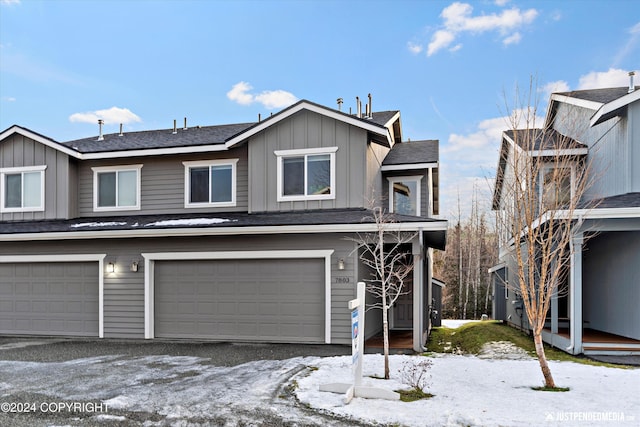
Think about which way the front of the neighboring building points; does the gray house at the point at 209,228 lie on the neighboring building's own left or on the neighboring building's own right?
on the neighboring building's own right

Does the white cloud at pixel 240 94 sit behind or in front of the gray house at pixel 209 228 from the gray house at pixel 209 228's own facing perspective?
behind

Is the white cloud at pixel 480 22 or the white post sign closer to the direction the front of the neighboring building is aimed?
the white post sign

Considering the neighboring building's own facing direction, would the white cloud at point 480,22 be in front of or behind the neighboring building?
behind

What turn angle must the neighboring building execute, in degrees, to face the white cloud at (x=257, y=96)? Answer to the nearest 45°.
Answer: approximately 135° to its right

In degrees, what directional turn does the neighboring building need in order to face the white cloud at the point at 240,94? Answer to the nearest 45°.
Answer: approximately 135° to its right

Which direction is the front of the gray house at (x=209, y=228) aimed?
toward the camera
